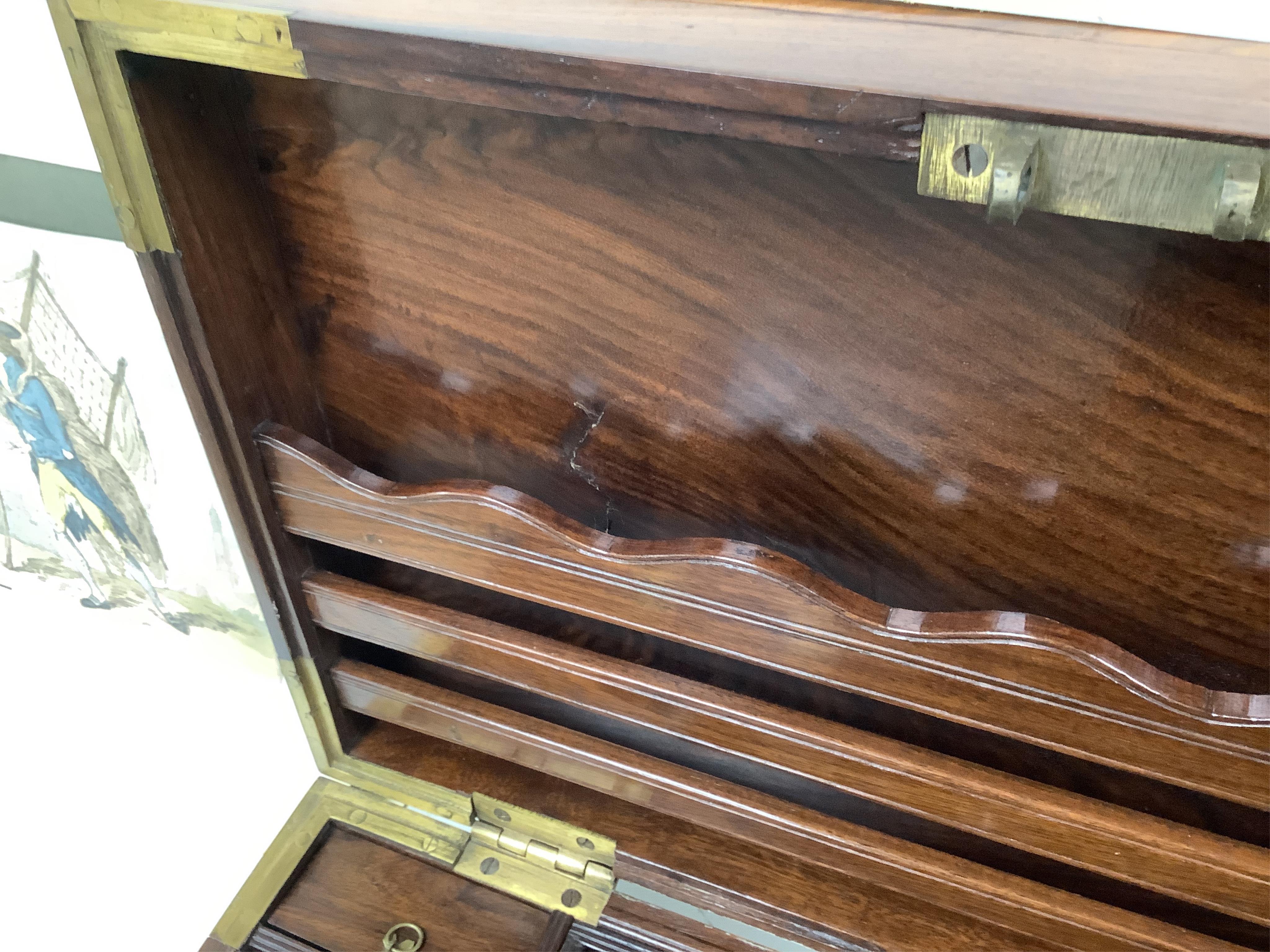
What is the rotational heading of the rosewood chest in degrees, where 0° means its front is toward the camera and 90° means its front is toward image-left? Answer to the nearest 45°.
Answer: approximately 45°
